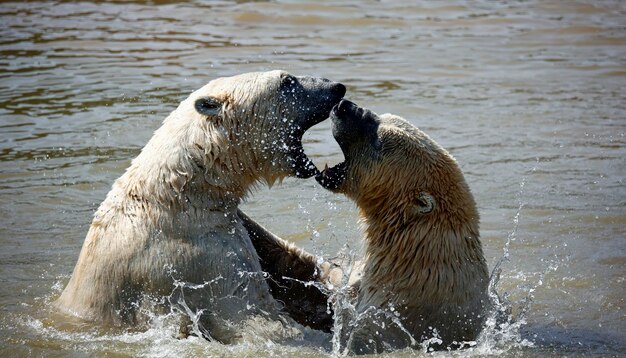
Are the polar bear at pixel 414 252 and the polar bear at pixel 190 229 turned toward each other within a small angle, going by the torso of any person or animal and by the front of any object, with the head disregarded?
yes

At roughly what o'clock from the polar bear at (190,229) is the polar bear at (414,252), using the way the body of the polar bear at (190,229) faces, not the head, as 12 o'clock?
the polar bear at (414,252) is roughly at 12 o'clock from the polar bear at (190,229).

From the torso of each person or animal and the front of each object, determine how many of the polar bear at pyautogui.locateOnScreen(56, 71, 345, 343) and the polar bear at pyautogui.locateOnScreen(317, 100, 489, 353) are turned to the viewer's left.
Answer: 1

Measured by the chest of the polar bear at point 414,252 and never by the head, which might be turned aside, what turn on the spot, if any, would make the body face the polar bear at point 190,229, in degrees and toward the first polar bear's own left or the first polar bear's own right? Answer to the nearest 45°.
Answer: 0° — it already faces it

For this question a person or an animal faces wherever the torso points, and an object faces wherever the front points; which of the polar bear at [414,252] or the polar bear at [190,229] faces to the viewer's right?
the polar bear at [190,229]

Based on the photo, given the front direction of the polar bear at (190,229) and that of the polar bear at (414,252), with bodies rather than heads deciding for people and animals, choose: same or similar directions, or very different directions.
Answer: very different directions

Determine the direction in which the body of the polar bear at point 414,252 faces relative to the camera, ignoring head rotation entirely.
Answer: to the viewer's left

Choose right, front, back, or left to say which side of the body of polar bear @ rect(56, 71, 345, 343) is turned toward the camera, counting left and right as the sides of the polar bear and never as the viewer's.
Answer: right
